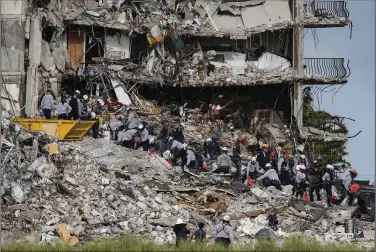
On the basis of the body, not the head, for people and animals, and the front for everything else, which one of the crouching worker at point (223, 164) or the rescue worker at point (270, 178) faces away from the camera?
the crouching worker

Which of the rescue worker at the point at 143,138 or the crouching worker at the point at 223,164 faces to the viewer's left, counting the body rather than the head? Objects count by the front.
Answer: the rescue worker

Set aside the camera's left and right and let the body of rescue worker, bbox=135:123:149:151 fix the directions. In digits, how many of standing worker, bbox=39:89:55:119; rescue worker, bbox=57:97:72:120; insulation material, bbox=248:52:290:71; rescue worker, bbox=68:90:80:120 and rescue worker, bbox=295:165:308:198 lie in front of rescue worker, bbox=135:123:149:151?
3

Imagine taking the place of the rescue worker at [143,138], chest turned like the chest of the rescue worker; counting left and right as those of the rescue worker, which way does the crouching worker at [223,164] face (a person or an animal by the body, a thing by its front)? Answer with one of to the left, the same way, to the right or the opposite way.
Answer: to the right

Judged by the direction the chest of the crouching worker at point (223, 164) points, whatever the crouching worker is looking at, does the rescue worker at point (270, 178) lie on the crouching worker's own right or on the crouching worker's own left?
on the crouching worker's own right

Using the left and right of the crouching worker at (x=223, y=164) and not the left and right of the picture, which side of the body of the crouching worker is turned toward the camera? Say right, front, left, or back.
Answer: back
